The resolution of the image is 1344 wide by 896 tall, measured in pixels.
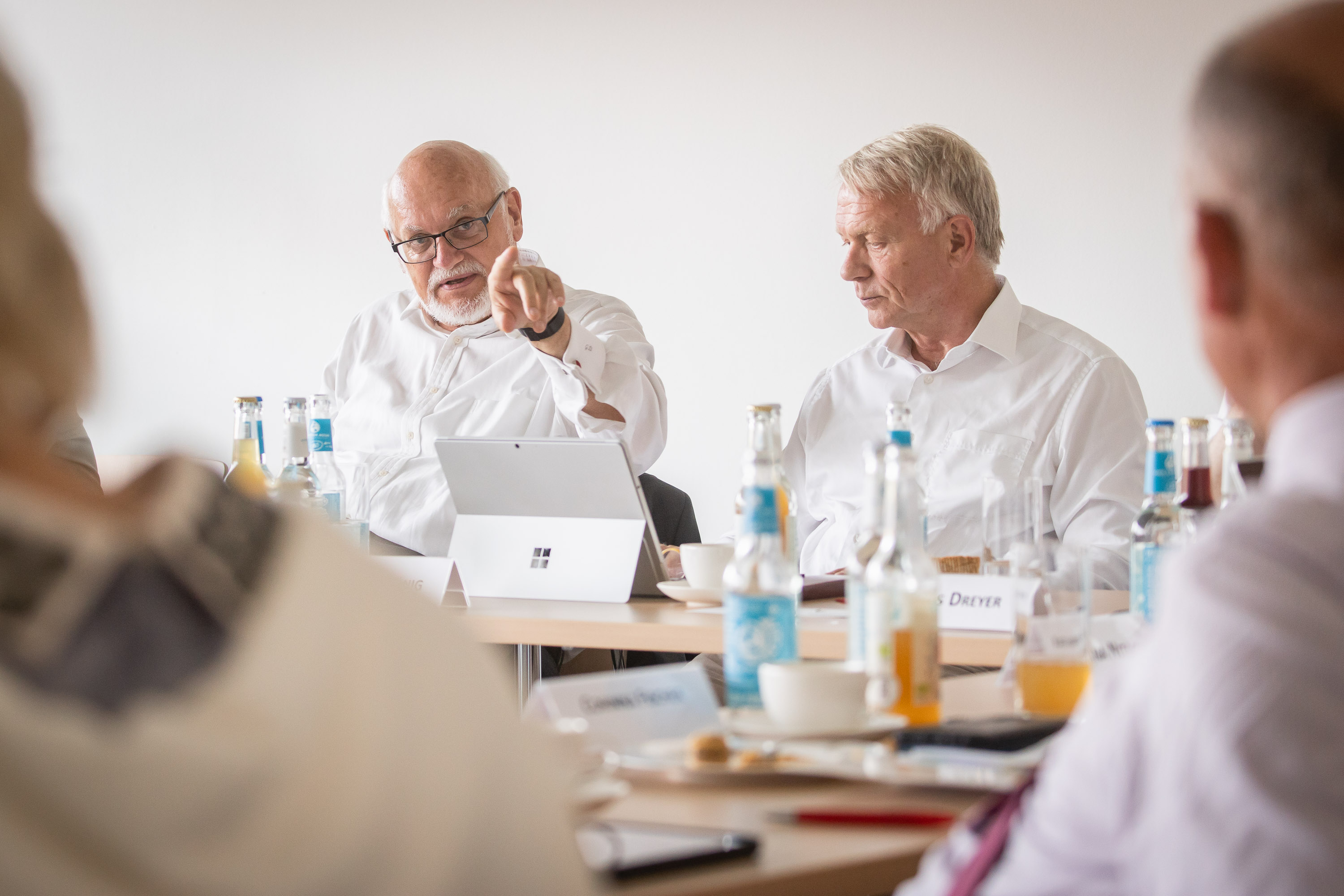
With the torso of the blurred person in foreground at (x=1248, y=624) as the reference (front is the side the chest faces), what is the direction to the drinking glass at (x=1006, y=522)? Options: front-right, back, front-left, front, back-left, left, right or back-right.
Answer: front-right

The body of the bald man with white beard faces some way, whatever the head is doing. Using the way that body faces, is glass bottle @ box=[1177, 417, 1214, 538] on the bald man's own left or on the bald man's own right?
on the bald man's own left

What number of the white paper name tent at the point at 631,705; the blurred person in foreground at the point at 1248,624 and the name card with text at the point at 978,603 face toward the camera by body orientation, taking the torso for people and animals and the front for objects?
2

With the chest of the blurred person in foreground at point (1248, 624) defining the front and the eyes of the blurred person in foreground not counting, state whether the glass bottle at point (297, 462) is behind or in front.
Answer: in front

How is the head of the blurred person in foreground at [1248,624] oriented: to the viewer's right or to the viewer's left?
to the viewer's left

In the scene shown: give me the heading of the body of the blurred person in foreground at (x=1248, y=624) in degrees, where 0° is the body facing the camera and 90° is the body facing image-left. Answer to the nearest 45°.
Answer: approximately 135°

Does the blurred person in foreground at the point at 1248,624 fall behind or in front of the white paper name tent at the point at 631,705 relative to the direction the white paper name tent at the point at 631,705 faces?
in front
